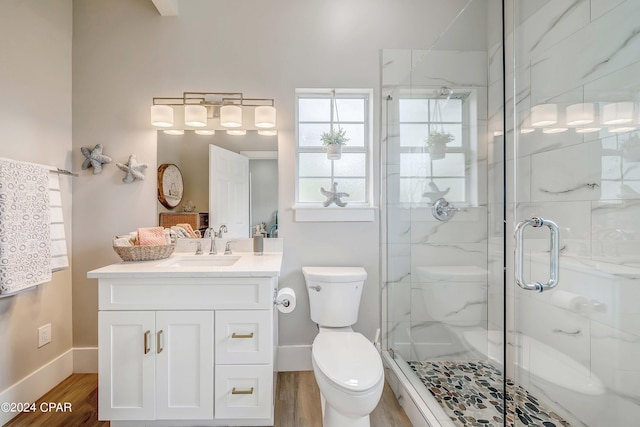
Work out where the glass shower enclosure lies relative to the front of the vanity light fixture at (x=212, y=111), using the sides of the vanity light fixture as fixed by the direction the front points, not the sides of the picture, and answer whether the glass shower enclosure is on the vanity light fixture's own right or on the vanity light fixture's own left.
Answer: on the vanity light fixture's own left

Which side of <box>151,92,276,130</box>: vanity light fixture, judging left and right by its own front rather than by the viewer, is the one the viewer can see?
front

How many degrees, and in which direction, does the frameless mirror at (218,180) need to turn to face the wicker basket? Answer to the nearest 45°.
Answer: approximately 45° to its right

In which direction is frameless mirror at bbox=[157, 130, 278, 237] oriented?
toward the camera

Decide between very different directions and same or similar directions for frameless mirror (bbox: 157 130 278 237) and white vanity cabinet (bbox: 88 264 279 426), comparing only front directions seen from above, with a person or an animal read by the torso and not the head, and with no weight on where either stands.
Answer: same or similar directions

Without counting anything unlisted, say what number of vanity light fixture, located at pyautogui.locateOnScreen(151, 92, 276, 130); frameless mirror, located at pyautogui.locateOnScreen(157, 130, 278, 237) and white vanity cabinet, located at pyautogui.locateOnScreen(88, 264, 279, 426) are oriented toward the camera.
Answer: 3

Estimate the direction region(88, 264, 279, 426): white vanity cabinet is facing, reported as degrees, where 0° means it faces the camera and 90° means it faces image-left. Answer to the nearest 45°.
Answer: approximately 0°

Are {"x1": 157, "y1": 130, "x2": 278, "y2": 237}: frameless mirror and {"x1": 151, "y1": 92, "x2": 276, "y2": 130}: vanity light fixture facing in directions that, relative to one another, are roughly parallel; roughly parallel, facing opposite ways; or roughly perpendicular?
roughly parallel

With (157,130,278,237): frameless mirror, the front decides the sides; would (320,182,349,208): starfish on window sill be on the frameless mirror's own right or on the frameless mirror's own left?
on the frameless mirror's own left

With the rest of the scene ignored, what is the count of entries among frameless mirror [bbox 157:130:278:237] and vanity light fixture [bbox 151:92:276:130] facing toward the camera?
2
